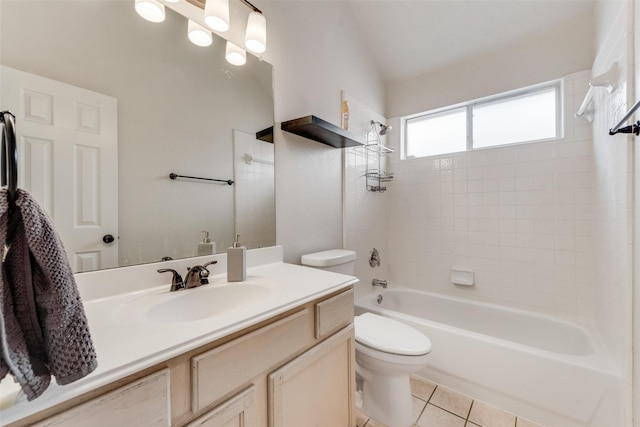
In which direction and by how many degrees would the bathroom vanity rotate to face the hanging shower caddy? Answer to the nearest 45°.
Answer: approximately 90° to its left

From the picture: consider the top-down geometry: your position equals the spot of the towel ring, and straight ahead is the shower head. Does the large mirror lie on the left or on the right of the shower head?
left

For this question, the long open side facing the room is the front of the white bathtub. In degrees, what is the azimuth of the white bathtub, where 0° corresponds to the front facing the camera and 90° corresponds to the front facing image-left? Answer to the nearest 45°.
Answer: approximately 45°

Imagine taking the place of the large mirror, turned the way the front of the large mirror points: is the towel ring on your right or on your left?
on your right

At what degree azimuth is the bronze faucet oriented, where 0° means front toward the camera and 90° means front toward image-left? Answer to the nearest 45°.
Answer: approximately 315°

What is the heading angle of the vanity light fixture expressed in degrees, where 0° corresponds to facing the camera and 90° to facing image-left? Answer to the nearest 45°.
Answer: approximately 315°

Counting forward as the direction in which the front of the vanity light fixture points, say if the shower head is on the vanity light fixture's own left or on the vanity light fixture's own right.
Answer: on the vanity light fixture's own left
